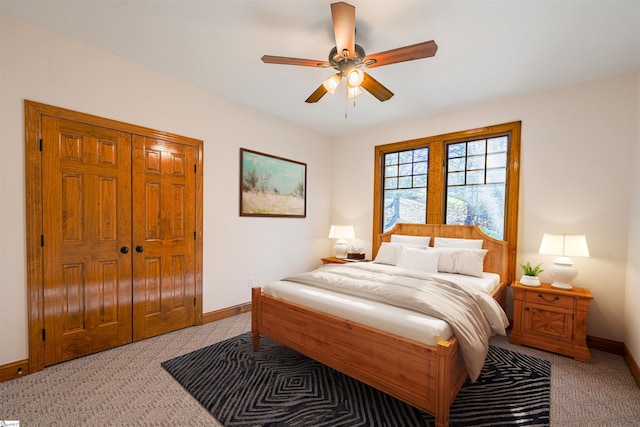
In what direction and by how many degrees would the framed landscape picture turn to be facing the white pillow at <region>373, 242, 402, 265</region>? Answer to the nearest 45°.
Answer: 0° — it already faces it

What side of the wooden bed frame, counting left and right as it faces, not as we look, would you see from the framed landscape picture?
right

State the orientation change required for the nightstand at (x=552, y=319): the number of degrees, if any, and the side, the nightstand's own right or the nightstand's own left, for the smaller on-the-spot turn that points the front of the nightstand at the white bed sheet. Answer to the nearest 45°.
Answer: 0° — it already faces it

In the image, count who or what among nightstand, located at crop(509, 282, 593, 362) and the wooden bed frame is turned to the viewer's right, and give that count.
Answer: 0

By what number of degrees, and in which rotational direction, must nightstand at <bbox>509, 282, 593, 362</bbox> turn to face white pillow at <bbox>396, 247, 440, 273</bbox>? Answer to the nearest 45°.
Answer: approximately 45° to its right

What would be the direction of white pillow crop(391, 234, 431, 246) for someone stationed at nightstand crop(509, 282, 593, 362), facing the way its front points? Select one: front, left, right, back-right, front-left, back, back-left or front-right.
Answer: front-right

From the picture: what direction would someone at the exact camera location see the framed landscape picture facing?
facing the viewer and to the right of the viewer

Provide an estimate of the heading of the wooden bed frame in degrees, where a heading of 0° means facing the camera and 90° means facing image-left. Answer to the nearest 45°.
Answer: approximately 45°

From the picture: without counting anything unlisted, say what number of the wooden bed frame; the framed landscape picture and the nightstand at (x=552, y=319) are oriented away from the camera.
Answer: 0

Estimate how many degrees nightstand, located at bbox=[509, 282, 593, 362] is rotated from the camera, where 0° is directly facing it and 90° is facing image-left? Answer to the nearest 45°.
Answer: approximately 45°

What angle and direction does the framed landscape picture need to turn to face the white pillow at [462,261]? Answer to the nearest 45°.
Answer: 0° — it already faces it

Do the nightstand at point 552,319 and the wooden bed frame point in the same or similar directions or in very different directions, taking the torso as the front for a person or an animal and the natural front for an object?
same or similar directions

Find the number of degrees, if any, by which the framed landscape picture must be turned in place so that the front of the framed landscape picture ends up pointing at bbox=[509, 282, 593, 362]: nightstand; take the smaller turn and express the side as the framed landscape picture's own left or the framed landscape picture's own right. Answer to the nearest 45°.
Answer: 0° — it already faces it

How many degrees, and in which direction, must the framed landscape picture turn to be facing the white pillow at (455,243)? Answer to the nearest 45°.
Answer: approximately 45° to its left
